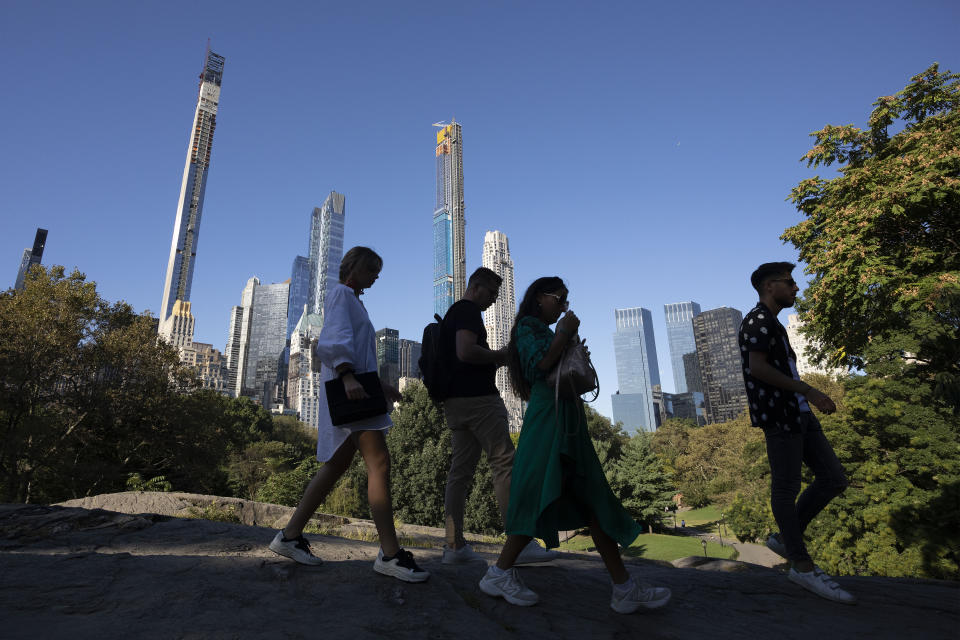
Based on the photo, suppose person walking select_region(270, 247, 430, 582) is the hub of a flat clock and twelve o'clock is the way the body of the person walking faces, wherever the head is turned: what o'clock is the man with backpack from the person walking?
The man with backpack is roughly at 11 o'clock from the person walking.

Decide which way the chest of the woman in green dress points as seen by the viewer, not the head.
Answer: to the viewer's right

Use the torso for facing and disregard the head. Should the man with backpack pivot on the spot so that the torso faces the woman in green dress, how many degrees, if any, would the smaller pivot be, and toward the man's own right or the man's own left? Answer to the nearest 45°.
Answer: approximately 45° to the man's own right

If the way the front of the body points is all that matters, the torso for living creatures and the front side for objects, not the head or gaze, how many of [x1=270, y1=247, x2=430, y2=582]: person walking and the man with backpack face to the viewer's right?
2

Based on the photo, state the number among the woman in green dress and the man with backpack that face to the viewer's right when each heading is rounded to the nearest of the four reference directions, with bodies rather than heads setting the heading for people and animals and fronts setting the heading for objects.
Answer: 2

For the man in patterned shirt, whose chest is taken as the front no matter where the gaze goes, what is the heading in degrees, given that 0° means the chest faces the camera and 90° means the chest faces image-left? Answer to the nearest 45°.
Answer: approximately 270°

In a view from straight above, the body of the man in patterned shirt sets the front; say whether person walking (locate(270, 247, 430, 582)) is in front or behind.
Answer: behind

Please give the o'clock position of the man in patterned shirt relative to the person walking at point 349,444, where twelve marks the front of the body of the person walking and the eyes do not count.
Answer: The man in patterned shirt is roughly at 12 o'clock from the person walking.

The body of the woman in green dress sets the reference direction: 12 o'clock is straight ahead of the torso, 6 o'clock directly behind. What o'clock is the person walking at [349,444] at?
The person walking is roughly at 6 o'clock from the woman in green dress.

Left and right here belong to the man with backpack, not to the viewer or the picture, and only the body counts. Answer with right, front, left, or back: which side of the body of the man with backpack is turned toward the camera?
right

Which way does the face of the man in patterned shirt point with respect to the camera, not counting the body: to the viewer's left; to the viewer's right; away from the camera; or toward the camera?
to the viewer's right

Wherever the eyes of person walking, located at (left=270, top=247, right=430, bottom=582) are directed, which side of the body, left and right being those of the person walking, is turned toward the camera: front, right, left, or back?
right

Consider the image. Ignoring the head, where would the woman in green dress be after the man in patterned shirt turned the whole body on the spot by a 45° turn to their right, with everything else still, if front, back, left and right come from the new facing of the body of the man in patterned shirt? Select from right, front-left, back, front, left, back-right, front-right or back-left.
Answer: right
